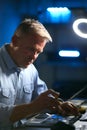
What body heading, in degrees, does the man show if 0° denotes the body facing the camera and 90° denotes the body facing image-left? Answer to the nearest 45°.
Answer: approximately 315°
